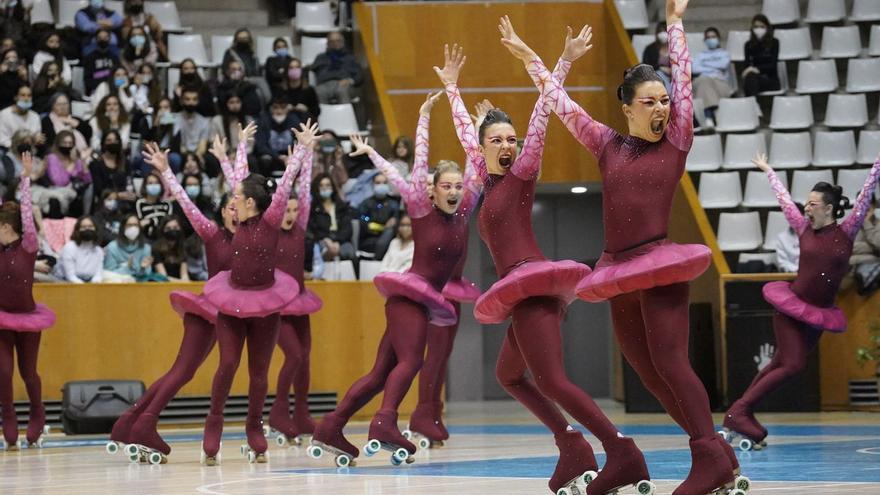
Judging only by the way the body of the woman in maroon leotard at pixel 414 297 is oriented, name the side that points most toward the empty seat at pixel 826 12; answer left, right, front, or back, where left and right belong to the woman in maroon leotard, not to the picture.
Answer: left

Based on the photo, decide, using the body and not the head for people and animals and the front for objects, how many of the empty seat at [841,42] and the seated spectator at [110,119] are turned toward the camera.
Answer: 2

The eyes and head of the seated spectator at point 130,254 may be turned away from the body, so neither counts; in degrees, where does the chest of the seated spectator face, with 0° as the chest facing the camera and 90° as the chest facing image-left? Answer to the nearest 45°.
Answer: approximately 0°

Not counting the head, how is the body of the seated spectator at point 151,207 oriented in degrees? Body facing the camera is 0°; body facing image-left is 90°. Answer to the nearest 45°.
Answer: approximately 0°

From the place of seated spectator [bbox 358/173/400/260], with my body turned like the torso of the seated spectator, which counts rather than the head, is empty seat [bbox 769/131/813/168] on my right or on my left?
on my left
